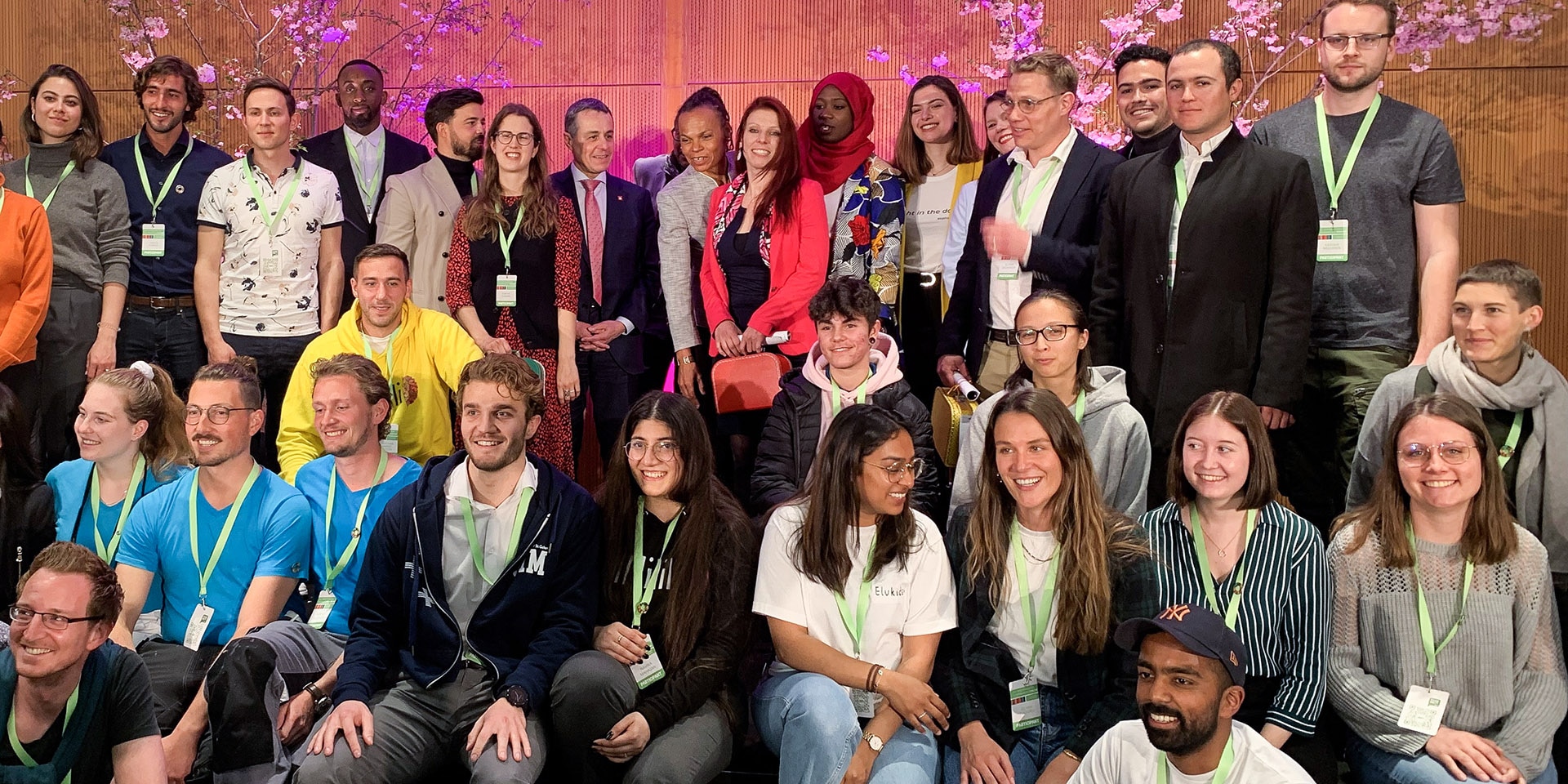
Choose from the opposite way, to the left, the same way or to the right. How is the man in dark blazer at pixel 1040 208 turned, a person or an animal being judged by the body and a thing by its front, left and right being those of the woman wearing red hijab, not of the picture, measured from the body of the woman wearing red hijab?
the same way

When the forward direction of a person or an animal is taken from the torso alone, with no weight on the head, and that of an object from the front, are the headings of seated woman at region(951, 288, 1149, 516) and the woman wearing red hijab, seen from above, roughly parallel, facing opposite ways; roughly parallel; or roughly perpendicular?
roughly parallel

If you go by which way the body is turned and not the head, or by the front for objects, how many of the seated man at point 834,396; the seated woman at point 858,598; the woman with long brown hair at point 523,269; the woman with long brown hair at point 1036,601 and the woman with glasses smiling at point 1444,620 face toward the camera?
5

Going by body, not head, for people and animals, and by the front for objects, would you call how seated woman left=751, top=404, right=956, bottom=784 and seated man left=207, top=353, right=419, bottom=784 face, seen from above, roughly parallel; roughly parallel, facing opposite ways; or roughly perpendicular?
roughly parallel

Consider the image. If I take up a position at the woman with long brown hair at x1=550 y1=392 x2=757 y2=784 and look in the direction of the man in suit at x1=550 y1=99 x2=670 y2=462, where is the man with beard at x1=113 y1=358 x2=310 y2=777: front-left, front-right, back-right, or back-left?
front-left

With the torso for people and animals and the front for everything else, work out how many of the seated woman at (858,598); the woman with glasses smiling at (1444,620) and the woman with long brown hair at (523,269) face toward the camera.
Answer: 3

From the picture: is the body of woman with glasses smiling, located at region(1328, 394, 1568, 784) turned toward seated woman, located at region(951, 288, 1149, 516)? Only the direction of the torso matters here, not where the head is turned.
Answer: no

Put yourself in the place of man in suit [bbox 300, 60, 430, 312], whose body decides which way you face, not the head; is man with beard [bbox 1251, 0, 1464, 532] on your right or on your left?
on your left

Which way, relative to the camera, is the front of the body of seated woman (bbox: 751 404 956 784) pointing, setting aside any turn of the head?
toward the camera

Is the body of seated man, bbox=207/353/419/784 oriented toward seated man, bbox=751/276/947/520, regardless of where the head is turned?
no

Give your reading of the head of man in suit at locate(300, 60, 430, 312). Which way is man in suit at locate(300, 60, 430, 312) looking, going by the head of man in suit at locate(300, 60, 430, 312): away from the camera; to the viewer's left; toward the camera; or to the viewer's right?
toward the camera

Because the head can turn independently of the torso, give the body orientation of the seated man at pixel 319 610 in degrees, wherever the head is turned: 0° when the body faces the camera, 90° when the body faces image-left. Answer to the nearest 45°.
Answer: approximately 45°

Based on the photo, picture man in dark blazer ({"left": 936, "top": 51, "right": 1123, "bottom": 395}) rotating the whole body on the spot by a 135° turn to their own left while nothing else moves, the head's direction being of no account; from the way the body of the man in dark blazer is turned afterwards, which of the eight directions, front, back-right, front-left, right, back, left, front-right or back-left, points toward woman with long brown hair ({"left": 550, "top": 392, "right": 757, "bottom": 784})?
back-right

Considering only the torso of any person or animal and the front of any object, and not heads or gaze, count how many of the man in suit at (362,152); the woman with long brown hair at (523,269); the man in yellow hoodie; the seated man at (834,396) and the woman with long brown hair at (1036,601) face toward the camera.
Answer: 5

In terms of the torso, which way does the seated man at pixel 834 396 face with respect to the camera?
toward the camera

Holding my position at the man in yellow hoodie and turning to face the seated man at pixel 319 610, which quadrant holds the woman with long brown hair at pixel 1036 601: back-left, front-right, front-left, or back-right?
front-left

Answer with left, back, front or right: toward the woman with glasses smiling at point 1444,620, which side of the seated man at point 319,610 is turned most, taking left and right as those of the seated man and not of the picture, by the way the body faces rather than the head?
left

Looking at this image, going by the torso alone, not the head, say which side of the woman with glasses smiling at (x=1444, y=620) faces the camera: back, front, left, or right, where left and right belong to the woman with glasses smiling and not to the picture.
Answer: front

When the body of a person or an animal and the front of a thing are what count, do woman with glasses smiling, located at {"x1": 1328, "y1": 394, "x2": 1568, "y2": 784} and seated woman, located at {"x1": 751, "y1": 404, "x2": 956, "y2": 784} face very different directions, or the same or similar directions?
same or similar directions
